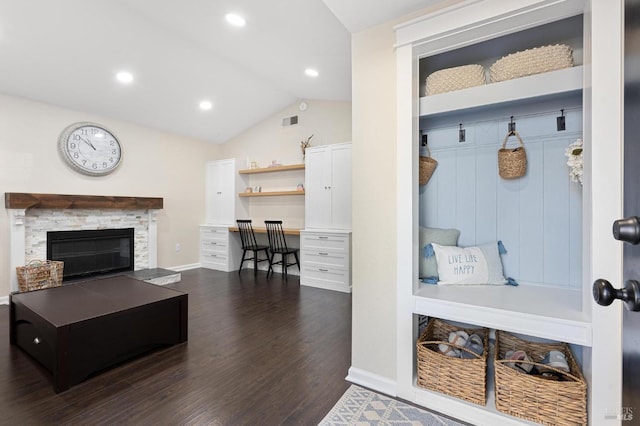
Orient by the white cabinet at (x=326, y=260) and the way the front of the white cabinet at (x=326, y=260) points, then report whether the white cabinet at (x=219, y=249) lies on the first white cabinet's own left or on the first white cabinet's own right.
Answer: on the first white cabinet's own right

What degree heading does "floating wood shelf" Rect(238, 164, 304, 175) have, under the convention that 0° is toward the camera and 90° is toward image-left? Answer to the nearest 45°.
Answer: approximately 45°

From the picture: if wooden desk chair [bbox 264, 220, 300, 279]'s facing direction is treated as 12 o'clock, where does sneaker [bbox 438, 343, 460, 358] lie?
The sneaker is roughly at 4 o'clock from the wooden desk chair.

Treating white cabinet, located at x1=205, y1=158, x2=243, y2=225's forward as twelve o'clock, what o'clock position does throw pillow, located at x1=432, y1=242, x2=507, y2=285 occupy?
The throw pillow is roughly at 10 o'clock from the white cabinet.

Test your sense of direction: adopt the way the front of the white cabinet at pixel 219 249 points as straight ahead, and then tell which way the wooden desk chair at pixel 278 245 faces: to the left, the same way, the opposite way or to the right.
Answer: the opposite way

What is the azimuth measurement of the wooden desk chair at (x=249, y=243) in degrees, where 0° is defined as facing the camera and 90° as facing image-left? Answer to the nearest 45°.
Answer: approximately 225°

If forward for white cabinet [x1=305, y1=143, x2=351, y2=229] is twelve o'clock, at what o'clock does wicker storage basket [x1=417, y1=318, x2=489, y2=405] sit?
The wicker storage basket is roughly at 10 o'clock from the white cabinet.

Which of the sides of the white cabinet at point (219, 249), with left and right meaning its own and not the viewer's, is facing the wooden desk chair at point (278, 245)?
left

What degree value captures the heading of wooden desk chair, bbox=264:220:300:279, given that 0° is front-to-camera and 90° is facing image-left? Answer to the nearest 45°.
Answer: approximately 225°
